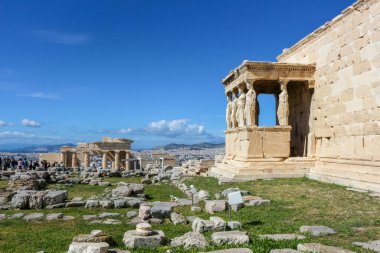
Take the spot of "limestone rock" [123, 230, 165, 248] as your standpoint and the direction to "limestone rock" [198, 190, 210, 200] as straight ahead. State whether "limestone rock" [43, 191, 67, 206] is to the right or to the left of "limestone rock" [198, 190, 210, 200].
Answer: left

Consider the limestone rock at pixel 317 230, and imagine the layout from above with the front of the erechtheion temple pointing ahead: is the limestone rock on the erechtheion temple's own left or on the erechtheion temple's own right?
on the erechtheion temple's own left

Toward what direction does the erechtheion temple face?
to the viewer's left

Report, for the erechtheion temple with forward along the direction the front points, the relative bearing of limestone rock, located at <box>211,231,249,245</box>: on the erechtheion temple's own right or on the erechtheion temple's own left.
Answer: on the erechtheion temple's own left

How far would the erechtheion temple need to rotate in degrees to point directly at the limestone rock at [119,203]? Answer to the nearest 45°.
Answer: approximately 45° to its left

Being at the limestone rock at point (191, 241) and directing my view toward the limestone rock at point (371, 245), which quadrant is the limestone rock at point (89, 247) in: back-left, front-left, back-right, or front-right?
back-right
